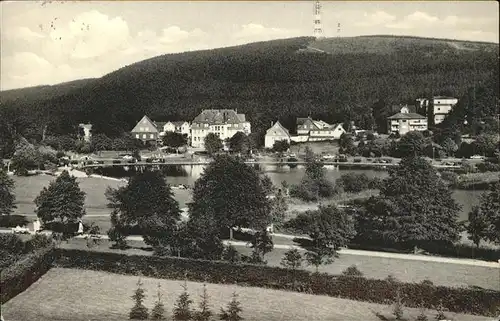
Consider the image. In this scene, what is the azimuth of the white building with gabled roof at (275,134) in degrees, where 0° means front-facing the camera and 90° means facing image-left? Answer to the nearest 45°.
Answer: approximately 0°

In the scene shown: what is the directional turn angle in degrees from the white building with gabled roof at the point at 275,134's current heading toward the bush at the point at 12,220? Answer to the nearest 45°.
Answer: approximately 45° to its right

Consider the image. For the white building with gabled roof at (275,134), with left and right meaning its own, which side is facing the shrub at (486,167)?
left

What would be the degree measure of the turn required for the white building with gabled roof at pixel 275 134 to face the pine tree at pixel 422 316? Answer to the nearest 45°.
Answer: approximately 45° to its left

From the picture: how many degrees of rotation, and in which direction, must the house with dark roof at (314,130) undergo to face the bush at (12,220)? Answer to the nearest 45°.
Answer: approximately 45° to its right

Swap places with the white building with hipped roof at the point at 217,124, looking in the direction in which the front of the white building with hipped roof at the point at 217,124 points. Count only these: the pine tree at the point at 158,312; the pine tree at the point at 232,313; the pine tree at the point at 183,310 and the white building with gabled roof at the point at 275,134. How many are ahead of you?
3
